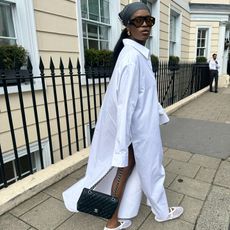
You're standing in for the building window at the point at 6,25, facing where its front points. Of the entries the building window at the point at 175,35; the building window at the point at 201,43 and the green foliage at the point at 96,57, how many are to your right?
0

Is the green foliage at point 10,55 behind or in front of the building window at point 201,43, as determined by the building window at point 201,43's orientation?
in front

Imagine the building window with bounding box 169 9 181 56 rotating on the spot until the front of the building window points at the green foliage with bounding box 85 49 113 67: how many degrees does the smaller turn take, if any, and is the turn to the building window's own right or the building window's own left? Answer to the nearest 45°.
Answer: approximately 45° to the building window's own right

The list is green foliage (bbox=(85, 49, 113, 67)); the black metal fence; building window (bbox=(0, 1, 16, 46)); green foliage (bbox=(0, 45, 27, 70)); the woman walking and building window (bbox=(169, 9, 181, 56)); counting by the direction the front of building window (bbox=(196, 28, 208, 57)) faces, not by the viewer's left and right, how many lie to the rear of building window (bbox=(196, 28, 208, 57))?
0

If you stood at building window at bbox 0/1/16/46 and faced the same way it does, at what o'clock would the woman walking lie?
The woman walking is roughly at 1 o'clock from the building window.

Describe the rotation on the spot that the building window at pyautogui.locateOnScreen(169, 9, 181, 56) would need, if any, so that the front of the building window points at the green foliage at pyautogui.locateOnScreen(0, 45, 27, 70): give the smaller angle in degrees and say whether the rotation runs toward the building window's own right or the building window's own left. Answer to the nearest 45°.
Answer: approximately 45° to the building window's own right

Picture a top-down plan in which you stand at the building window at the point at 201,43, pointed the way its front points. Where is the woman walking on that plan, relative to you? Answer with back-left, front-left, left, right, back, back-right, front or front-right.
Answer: front

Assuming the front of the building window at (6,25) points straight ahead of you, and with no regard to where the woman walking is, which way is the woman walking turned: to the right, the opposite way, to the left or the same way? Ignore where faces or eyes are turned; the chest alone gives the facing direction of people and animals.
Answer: the same way

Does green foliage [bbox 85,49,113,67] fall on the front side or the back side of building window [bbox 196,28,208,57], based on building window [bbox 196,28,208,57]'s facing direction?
on the front side

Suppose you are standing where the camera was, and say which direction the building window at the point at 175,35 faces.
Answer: facing the viewer and to the right of the viewer

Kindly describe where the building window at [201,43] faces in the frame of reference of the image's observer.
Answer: facing the viewer

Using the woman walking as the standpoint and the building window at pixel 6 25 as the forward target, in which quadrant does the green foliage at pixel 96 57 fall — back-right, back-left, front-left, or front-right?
front-right
